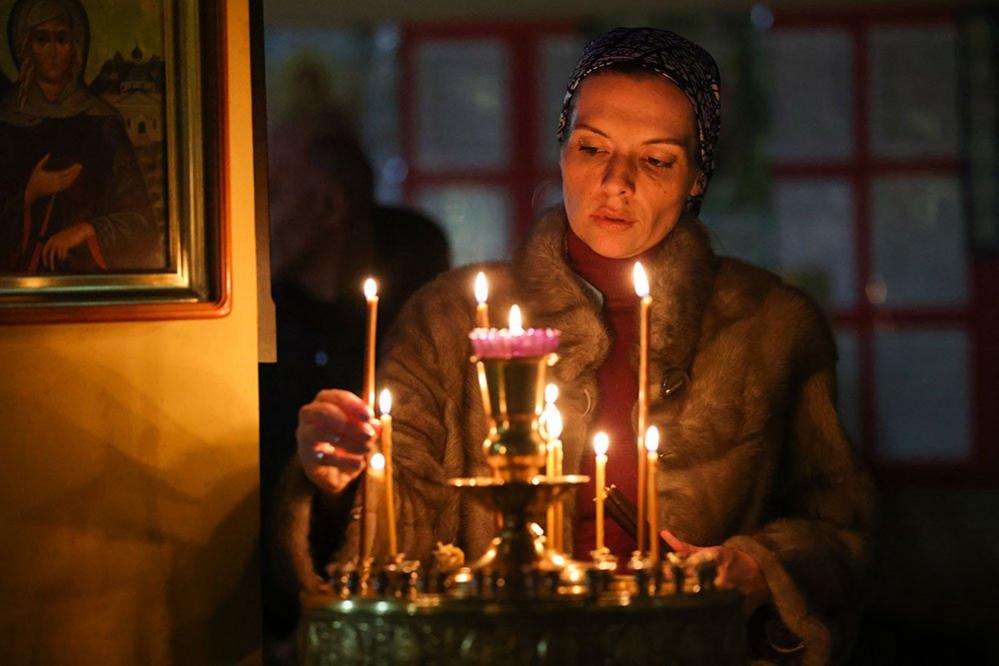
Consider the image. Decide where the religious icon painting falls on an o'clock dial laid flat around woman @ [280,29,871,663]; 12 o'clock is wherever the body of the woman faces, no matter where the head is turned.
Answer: The religious icon painting is roughly at 3 o'clock from the woman.

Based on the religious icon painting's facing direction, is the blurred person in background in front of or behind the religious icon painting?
behind

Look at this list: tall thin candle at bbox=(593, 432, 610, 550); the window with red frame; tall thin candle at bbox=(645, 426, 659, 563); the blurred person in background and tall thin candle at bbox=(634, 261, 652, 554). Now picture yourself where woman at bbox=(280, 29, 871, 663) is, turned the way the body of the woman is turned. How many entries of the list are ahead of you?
3

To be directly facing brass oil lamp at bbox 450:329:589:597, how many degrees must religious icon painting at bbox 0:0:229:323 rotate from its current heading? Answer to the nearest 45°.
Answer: approximately 45° to its left

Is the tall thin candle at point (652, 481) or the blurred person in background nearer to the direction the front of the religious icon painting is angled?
the tall thin candle

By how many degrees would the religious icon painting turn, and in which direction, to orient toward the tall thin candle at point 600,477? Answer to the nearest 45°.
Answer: approximately 45° to its left

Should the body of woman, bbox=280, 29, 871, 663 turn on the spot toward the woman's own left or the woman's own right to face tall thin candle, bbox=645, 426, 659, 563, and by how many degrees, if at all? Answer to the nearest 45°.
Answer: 0° — they already face it

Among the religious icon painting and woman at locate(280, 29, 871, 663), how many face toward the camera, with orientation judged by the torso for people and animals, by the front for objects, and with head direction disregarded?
2

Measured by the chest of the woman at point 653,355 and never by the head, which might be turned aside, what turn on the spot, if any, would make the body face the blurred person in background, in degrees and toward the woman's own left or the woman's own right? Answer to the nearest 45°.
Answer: approximately 135° to the woman's own right

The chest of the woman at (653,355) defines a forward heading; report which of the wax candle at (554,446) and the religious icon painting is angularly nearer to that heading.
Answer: the wax candle

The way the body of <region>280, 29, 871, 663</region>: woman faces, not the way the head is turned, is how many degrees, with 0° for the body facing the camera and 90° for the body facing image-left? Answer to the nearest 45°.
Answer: approximately 0°

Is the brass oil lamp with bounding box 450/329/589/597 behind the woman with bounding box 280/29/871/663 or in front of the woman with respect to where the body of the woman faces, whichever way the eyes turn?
in front
